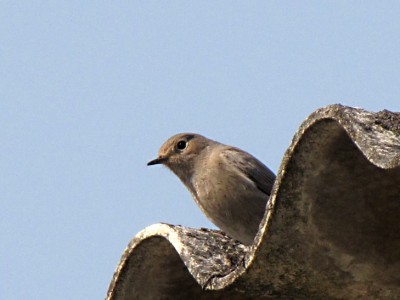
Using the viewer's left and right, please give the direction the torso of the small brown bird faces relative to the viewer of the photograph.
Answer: facing to the left of the viewer
